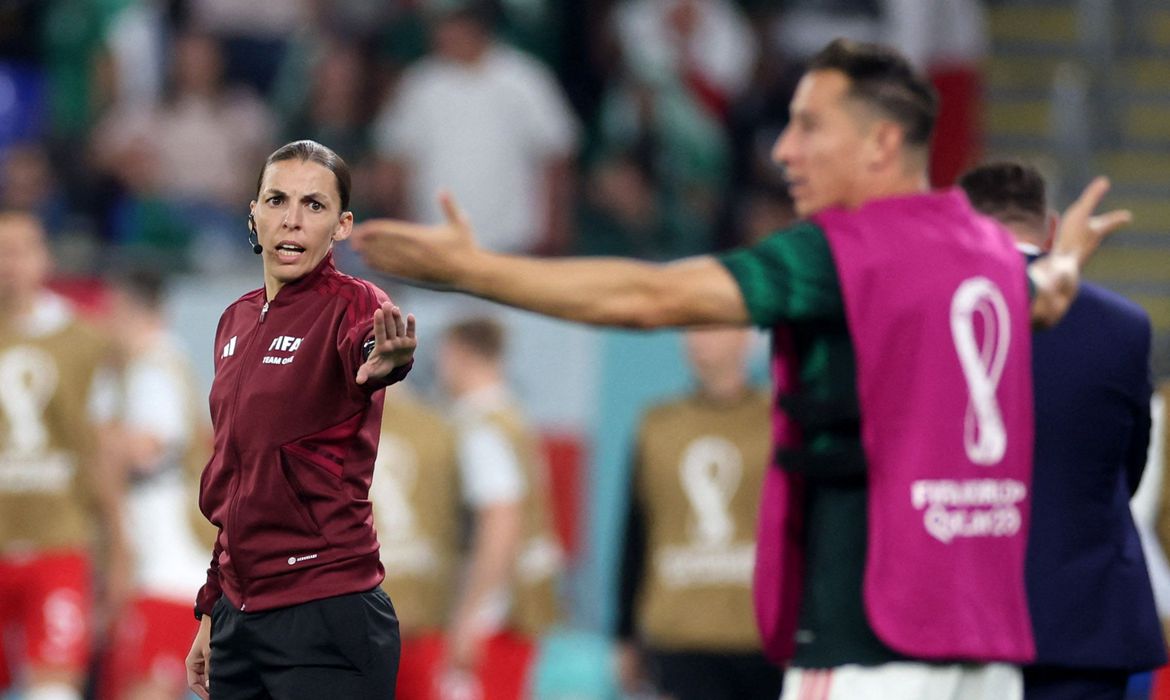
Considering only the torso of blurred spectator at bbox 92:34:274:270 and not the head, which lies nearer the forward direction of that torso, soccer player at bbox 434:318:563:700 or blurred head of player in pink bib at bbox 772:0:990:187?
the soccer player

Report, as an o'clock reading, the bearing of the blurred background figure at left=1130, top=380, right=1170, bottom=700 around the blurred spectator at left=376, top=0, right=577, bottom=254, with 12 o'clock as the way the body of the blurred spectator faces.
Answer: The blurred background figure is roughly at 11 o'clock from the blurred spectator.

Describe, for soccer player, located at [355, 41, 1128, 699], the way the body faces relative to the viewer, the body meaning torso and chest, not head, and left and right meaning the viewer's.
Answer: facing away from the viewer and to the left of the viewer

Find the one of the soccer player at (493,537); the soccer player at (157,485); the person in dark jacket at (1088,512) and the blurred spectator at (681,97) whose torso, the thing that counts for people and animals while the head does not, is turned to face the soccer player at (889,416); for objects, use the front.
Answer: the blurred spectator

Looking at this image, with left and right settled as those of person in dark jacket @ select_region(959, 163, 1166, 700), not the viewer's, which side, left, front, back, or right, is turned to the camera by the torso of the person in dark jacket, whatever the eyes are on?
back

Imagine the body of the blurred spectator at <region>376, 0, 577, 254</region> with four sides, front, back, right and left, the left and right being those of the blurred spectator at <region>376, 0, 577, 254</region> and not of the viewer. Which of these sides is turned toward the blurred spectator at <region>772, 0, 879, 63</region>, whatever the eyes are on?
left

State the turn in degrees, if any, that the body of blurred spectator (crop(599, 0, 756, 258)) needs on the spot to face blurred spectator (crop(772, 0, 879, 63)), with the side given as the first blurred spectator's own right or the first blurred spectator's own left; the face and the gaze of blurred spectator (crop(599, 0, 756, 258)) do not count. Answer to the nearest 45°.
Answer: approximately 135° to the first blurred spectator's own left
